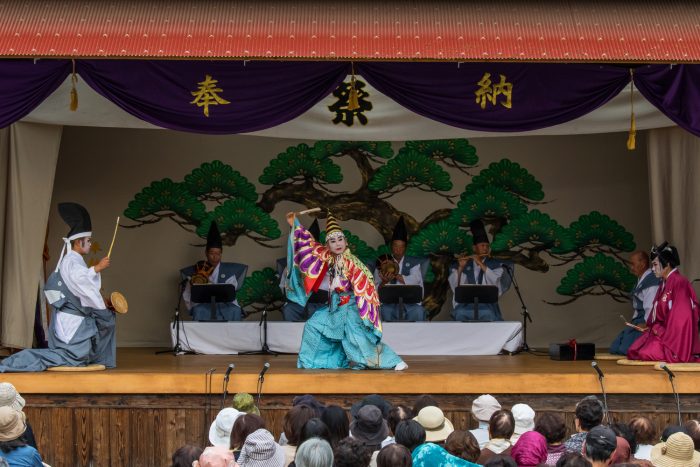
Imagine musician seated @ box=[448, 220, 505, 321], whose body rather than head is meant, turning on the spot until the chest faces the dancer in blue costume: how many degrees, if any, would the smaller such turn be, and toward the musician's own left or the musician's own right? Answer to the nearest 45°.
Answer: approximately 45° to the musician's own right

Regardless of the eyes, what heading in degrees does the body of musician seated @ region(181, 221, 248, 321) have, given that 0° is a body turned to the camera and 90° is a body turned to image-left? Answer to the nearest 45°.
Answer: approximately 0°

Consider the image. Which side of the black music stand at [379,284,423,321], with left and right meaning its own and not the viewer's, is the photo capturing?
back

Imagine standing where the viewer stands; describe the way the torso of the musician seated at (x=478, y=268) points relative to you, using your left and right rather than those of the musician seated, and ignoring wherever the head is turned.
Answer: facing the viewer

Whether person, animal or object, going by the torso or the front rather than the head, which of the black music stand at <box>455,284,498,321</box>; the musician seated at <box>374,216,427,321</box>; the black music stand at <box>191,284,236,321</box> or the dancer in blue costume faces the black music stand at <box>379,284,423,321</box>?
the musician seated

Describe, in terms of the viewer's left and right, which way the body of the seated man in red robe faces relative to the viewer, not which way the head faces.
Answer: facing to the left of the viewer

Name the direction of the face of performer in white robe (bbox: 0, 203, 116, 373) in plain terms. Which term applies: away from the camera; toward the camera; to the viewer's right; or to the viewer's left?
to the viewer's right

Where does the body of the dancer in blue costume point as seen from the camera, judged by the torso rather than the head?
toward the camera

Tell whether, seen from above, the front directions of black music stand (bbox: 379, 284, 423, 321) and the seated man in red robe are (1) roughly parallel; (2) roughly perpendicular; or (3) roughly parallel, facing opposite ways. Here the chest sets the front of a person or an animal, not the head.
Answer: roughly perpendicular

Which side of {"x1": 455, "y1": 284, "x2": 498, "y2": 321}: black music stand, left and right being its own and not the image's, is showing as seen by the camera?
back

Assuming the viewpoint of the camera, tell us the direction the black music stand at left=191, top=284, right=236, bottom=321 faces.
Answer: facing away from the viewer

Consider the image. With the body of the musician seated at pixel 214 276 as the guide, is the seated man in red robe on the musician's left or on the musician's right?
on the musician's left
